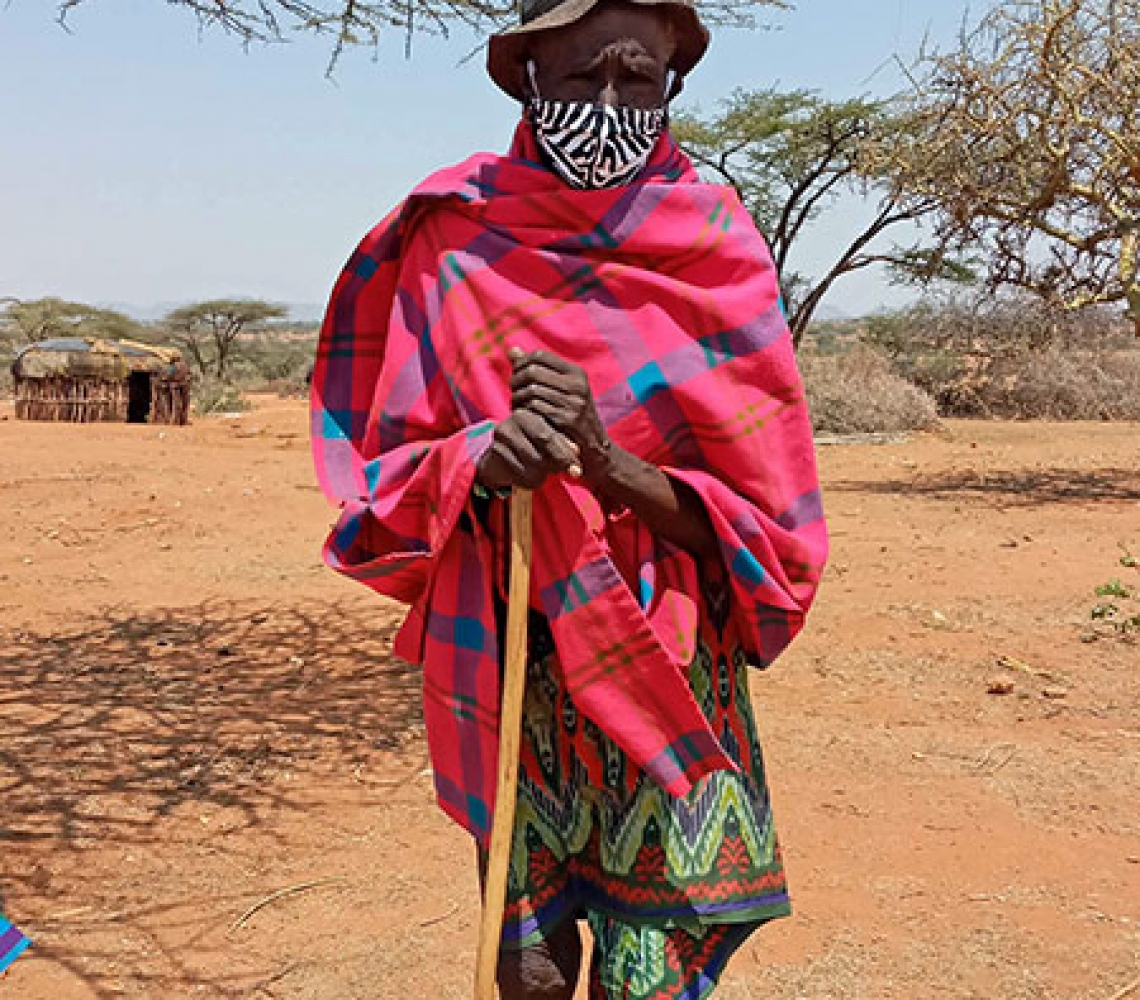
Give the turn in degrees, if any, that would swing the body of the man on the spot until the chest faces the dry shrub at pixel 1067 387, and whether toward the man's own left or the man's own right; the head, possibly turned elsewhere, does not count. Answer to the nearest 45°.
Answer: approximately 135° to the man's own left

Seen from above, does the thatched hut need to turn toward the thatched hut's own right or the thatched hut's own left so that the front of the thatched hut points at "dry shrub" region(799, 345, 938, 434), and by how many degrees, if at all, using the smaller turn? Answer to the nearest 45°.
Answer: approximately 90° to the thatched hut's own left

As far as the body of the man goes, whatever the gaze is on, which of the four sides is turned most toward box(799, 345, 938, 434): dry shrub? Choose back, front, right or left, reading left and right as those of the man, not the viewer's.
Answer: back

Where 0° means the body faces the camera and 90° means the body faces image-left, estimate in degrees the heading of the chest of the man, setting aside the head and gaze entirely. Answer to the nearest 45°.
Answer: approximately 0°

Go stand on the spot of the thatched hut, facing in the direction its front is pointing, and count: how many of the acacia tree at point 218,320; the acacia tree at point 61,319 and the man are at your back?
2

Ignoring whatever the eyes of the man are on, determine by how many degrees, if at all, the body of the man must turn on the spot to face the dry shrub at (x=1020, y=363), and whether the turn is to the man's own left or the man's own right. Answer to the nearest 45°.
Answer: approximately 180°

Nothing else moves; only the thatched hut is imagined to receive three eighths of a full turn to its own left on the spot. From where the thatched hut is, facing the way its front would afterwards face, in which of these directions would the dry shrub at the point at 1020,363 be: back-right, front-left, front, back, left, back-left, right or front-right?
front-right

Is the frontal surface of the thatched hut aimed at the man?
yes

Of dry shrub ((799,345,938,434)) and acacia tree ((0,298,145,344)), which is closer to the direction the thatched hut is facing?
the dry shrub

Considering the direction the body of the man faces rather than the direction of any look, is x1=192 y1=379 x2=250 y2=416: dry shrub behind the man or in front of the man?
behind

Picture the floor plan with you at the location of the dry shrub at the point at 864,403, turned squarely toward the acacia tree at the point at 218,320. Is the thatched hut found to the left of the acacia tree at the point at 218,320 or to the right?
left
